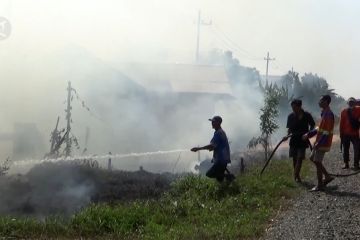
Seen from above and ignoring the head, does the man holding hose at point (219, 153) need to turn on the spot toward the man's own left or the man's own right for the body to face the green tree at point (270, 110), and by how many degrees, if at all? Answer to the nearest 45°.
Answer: approximately 90° to the man's own right

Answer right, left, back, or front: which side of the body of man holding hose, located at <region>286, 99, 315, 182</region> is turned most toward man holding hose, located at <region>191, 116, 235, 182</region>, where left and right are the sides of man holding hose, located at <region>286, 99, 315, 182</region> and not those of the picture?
right

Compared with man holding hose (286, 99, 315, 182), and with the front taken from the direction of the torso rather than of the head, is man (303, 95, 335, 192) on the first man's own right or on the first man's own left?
on the first man's own left

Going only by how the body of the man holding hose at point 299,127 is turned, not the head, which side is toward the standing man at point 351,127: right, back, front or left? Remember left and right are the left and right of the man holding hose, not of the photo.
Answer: back

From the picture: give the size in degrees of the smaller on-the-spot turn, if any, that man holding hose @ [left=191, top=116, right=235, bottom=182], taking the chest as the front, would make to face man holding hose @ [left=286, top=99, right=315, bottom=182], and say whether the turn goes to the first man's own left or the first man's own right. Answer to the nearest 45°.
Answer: approximately 180°

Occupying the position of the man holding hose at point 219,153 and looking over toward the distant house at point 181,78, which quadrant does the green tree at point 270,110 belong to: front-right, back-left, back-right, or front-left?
front-right

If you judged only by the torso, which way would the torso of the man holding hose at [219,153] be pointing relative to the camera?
to the viewer's left

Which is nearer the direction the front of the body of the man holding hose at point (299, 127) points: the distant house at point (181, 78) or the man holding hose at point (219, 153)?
the man holding hose

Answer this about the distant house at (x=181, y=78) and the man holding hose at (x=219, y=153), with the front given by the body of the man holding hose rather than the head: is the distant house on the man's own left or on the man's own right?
on the man's own right

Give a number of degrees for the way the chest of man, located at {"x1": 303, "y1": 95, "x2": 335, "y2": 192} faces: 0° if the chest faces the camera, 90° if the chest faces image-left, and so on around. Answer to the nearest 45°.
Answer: approximately 90°

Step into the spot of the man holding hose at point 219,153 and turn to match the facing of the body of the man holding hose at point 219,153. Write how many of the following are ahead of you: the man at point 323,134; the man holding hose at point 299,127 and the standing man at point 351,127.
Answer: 0

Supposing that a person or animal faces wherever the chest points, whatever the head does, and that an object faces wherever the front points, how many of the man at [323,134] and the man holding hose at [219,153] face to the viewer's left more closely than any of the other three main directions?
2

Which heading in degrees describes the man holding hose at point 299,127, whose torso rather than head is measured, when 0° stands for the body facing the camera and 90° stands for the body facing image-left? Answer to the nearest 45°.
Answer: approximately 45°

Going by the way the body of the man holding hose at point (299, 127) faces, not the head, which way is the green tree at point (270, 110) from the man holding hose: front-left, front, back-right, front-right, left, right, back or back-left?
back-right
